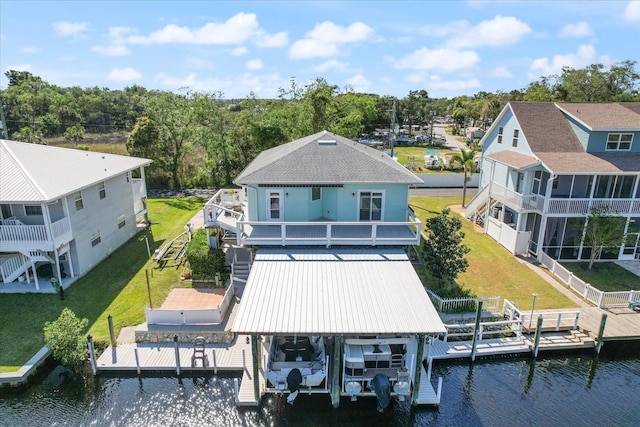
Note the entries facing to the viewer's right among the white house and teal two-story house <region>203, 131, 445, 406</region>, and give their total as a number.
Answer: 0

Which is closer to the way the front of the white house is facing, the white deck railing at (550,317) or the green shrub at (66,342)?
the green shrub

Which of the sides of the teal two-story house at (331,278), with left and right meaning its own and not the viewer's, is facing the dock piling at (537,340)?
left

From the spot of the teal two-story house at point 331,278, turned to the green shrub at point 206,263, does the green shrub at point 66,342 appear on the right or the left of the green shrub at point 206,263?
left

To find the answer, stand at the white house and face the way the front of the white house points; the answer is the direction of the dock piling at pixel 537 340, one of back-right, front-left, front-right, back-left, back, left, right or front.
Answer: left

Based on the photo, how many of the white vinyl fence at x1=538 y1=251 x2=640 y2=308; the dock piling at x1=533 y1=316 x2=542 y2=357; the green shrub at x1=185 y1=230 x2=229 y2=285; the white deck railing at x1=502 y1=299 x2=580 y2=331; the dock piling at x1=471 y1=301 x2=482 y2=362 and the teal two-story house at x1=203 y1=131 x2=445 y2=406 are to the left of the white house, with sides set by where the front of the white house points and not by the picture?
6

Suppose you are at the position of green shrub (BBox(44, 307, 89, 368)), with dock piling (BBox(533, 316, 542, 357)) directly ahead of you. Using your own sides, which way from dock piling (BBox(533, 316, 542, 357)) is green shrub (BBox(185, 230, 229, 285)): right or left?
left

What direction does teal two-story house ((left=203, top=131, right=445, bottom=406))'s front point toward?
toward the camera

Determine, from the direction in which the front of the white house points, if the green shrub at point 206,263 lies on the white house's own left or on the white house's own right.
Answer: on the white house's own left

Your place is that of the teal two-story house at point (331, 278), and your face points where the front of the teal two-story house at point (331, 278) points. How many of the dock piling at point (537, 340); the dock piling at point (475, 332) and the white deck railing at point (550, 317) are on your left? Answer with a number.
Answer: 3

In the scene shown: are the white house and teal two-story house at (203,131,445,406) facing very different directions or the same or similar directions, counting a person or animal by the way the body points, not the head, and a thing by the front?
same or similar directions

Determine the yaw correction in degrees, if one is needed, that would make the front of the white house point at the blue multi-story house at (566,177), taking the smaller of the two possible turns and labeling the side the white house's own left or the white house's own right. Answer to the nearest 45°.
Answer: approximately 90° to the white house's own left

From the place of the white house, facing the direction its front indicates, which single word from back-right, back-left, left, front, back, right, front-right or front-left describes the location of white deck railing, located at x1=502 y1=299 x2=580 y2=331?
left
